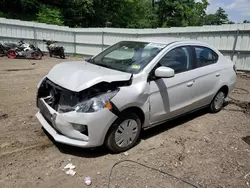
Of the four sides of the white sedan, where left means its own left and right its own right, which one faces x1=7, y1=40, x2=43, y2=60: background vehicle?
right

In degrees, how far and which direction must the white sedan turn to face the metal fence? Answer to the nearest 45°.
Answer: approximately 135° to its right

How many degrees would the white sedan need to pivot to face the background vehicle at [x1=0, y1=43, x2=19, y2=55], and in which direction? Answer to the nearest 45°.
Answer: approximately 90° to its right

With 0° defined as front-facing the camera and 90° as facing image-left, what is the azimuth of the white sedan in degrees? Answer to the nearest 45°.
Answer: approximately 45°

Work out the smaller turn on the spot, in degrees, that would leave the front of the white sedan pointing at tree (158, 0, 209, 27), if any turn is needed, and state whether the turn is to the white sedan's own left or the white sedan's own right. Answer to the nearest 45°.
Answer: approximately 135° to the white sedan's own right
